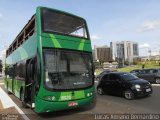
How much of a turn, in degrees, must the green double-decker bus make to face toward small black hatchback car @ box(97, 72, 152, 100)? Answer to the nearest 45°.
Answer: approximately 90° to its left

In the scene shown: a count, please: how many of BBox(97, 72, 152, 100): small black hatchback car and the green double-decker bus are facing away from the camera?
0

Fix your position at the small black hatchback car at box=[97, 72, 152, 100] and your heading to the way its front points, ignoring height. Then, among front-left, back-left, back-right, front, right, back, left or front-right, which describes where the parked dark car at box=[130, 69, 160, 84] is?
back-left

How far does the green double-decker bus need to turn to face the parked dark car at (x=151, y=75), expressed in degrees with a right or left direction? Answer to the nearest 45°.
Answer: approximately 90° to its left

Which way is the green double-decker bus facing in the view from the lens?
facing the viewer and to the right of the viewer
